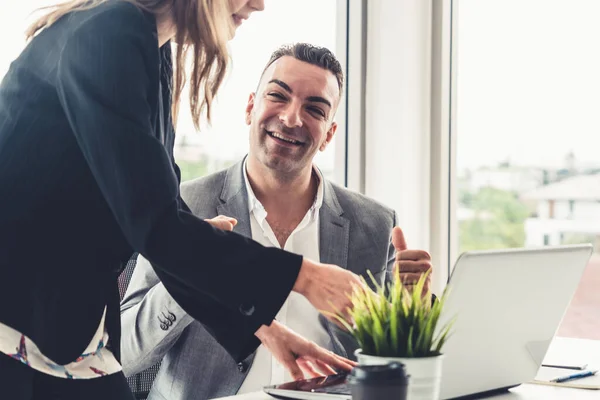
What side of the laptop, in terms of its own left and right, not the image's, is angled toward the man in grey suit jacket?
front

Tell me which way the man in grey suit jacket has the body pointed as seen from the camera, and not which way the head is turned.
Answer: toward the camera

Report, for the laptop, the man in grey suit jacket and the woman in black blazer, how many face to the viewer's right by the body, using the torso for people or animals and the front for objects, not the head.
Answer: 1

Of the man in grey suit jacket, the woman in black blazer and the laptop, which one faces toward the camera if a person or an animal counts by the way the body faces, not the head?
the man in grey suit jacket

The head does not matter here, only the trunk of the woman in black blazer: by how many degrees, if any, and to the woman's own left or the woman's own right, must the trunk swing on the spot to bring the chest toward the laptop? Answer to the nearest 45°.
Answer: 0° — they already face it

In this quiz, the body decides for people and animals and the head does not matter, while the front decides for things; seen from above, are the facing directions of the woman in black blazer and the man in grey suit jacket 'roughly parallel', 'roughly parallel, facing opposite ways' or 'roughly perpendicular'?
roughly perpendicular

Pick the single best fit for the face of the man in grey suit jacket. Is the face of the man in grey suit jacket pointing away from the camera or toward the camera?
toward the camera

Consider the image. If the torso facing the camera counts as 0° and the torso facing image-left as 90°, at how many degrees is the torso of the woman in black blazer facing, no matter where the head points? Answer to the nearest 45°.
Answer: approximately 270°

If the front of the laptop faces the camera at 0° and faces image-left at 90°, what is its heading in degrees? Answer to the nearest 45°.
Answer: approximately 135°
